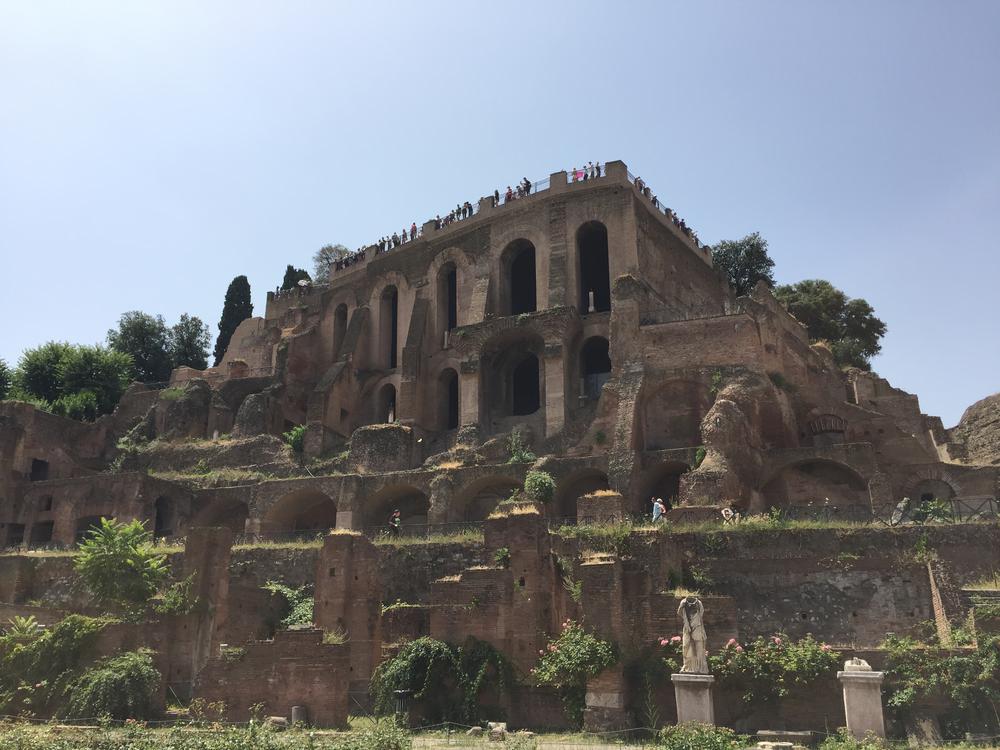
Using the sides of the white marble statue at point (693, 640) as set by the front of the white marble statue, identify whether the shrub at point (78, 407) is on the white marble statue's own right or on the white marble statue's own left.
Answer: on the white marble statue's own right

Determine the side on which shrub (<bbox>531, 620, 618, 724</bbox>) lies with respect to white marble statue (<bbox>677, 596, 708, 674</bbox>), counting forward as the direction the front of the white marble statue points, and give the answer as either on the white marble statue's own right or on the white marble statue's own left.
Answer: on the white marble statue's own right

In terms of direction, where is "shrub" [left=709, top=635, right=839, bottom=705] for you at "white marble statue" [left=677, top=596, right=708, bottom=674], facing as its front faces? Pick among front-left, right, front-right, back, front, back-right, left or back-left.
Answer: back-left

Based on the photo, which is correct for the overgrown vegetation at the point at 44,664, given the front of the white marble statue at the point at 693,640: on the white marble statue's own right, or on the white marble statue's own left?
on the white marble statue's own right

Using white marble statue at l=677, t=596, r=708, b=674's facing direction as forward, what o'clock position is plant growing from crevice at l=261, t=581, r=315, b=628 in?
The plant growing from crevice is roughly at 4 o'clock from the white marble statue.

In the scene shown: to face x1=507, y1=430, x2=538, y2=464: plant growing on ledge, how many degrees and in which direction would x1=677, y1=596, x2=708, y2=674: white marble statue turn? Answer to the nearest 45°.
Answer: approximately 180°

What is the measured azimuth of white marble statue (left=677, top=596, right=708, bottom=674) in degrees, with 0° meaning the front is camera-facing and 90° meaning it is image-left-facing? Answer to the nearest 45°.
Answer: approximately 0°

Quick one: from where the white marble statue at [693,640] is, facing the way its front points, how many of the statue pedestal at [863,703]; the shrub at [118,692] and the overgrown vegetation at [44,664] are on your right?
2

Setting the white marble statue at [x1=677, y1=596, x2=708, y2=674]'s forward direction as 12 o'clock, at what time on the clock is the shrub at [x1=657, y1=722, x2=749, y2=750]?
The shrub is roughly at 12 o'clock from the white marble statue.

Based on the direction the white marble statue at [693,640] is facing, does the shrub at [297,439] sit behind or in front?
behind

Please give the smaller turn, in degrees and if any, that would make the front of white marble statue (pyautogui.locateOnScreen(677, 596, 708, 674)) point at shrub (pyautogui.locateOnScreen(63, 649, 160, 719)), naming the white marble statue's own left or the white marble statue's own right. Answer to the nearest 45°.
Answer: approximately 90° to the white marble statue's own right

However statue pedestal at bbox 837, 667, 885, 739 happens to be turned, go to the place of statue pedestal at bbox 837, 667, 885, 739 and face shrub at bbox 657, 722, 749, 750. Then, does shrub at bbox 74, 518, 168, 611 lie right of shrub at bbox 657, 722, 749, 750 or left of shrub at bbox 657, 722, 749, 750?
right

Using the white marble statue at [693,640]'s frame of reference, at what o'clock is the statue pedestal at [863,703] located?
The statue pedestal is roughly at 9 o'clock from the white marble statue.
